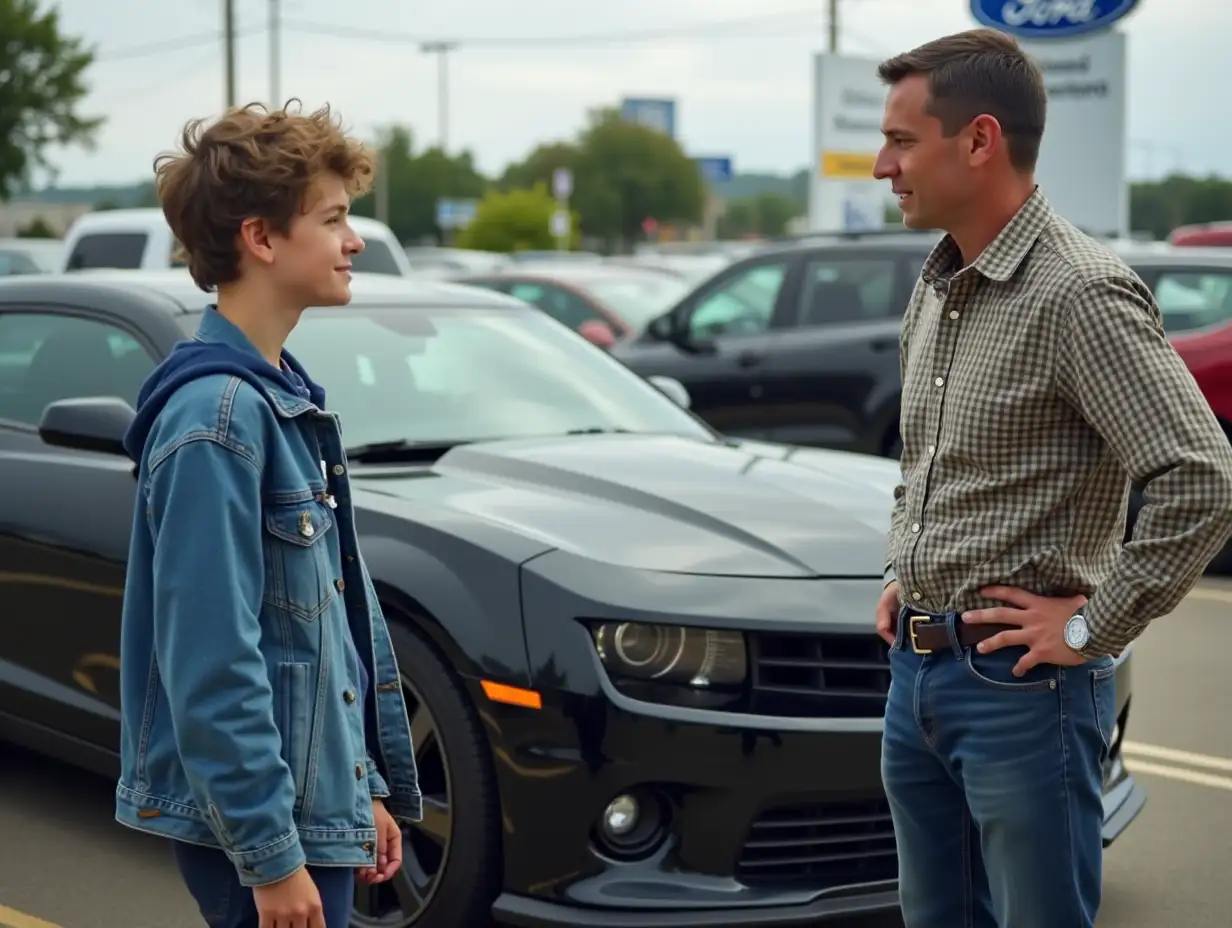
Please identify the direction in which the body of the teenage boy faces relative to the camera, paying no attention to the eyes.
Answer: to the viewer's right

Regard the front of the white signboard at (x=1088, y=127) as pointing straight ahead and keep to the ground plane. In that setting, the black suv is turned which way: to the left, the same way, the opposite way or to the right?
to the right

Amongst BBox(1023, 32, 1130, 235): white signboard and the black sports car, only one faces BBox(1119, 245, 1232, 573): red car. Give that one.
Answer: the white signboard

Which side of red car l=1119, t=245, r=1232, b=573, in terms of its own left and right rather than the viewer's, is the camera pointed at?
left

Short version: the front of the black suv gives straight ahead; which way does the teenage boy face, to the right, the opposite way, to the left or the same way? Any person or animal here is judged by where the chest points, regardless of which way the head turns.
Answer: the opposite way

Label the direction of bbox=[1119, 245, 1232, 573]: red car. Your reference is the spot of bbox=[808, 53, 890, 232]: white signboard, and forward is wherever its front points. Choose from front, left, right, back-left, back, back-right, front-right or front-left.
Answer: front

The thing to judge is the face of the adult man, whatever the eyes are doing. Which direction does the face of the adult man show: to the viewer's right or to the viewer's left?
to the viewer's left

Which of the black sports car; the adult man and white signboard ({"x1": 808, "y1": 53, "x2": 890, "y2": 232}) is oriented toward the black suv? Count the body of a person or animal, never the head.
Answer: the white signboard

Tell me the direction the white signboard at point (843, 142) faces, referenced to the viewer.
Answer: facing the viewer

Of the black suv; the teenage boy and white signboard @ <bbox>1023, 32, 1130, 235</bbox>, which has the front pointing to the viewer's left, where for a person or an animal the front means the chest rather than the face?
the black suv

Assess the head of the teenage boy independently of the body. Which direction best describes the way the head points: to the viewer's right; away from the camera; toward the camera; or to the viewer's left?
to the viewer's right

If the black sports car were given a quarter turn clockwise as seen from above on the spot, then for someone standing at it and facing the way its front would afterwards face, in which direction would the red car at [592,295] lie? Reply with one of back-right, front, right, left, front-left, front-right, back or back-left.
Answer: back-right
